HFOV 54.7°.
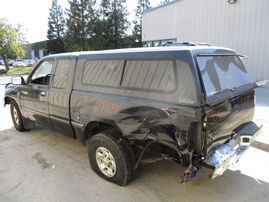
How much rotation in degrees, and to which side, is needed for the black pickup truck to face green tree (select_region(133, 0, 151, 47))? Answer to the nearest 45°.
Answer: approximately 45° to its right

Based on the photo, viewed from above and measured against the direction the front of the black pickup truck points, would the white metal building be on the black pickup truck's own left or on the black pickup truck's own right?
on the black pickup truck's own right

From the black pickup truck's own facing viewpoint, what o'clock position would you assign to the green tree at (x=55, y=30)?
The green tree is roughly at 1 o'clock from the black pickup truck.

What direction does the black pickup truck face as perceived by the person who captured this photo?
facing away from the viewer and to the left of the viewer

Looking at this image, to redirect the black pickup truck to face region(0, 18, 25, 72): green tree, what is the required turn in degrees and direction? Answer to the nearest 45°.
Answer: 0° — it already faces it
